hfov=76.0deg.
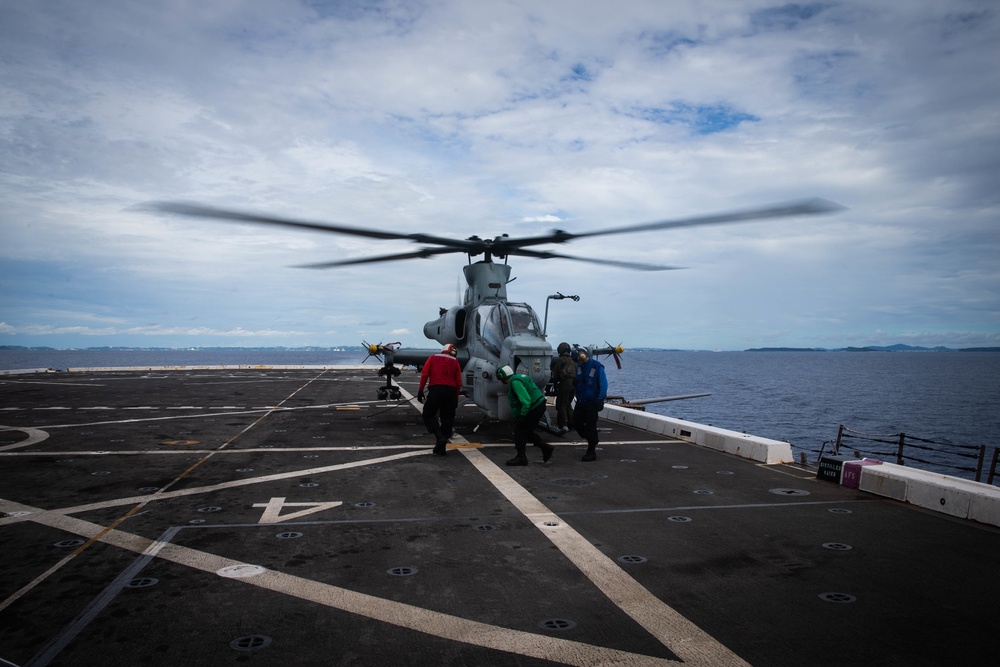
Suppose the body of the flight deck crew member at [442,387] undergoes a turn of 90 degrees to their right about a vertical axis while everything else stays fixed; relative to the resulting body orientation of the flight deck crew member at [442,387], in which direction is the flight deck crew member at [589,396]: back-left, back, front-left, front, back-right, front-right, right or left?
front

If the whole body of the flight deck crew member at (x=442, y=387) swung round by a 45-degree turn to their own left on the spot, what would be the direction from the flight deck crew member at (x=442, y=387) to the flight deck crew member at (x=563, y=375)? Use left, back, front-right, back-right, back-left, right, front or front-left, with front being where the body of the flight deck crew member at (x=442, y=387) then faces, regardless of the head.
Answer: right

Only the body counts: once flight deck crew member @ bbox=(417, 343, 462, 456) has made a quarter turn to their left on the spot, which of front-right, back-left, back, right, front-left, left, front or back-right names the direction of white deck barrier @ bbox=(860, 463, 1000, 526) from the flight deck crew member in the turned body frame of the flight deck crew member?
back-left

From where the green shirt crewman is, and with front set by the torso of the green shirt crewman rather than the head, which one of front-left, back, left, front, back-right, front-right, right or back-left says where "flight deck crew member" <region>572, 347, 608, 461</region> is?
back-right

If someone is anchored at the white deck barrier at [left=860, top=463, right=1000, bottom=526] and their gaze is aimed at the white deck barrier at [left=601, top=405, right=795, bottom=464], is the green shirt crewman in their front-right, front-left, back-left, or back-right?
front-left

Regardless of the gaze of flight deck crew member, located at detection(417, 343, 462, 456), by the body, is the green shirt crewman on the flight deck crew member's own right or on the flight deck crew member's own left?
on the flight deck crew member's own right

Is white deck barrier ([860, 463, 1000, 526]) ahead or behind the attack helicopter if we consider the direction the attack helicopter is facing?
ahead

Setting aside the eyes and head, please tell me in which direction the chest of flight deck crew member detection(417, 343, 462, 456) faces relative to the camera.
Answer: away from the camera

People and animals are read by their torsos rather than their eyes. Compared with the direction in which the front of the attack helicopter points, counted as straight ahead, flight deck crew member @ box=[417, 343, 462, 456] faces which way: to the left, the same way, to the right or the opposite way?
the opposite way

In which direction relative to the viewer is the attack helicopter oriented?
toward the camera
